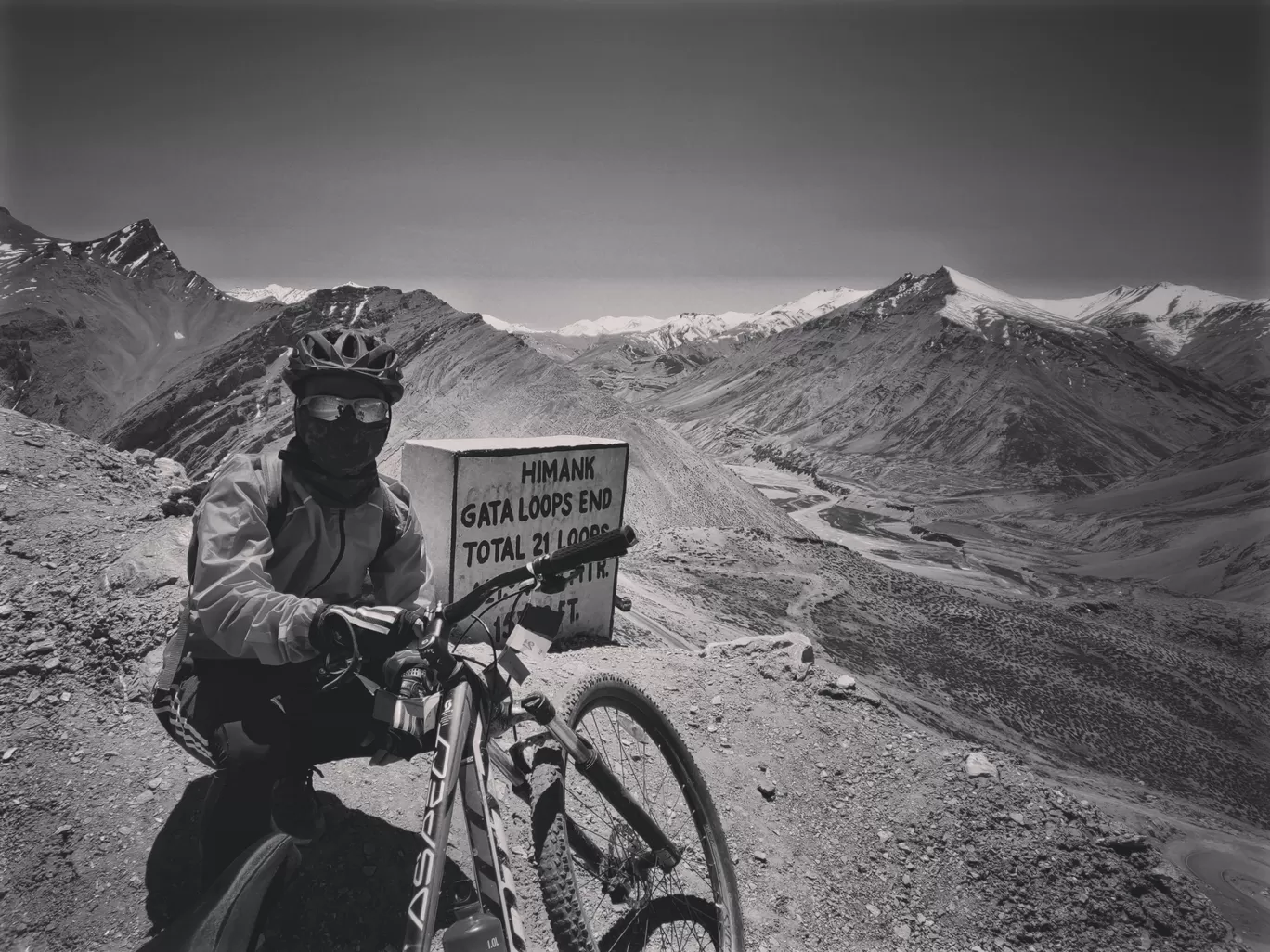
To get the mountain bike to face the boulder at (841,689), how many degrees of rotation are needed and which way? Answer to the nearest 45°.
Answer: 0° — it already faces it

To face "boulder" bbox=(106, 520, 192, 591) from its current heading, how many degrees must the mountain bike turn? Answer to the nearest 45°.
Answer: approximately 90° to its left

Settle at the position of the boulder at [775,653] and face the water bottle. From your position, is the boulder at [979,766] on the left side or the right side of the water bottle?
left

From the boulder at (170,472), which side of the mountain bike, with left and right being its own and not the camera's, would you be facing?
left

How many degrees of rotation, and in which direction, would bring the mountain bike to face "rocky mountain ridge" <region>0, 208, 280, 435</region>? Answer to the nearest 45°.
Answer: approximately 90° to its left

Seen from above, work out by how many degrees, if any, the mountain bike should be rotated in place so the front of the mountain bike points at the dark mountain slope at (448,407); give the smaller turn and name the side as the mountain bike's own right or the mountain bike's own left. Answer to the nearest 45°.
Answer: approximately 45° to the mountain bike's own left

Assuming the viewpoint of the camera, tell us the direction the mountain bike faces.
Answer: facing away from the viewer and to the right of the viewer
